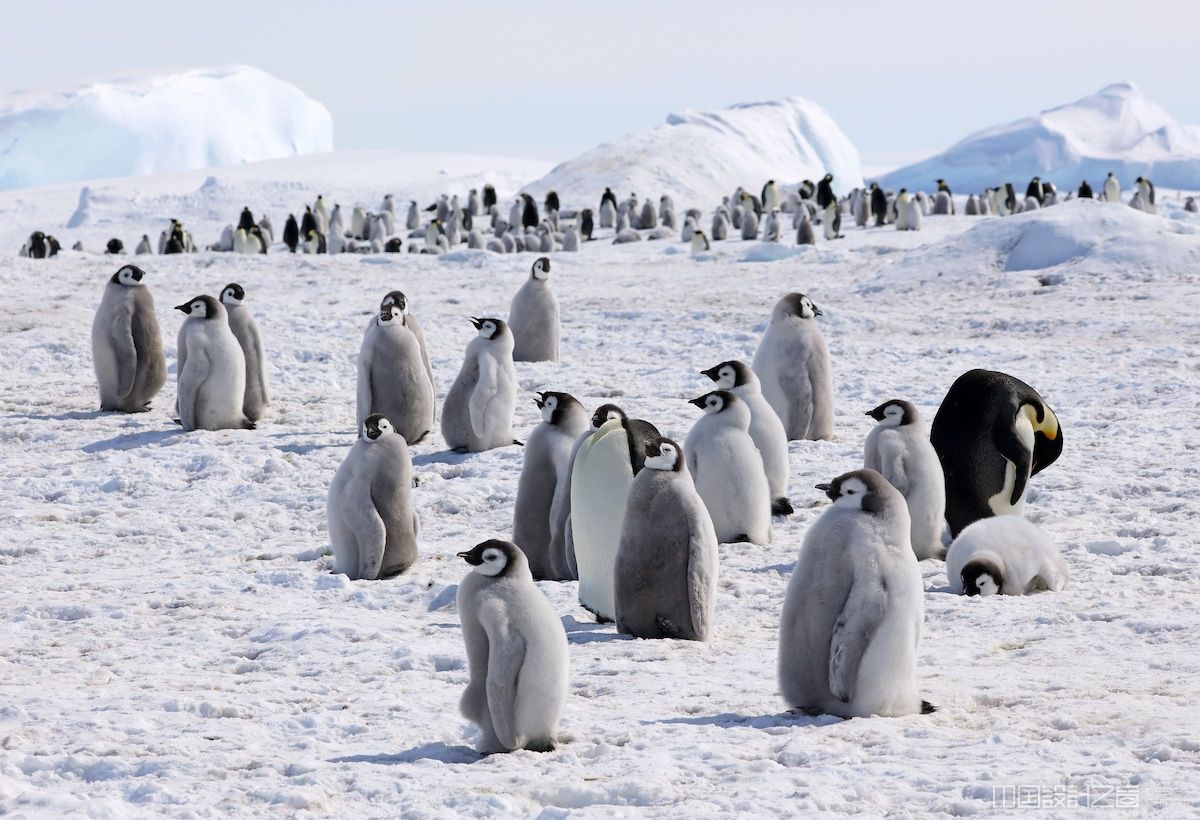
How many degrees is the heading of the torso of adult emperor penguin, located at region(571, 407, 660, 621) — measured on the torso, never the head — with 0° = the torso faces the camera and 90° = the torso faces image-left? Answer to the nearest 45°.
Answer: approximately 45°

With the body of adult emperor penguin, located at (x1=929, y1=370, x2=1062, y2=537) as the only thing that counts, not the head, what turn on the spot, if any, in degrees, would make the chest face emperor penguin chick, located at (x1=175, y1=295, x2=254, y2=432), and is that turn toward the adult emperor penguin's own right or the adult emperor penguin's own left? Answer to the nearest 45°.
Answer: approximately 135° to the adult emperor penguin's own left

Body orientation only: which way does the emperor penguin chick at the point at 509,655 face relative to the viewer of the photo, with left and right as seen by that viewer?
facing to the left of the viewer

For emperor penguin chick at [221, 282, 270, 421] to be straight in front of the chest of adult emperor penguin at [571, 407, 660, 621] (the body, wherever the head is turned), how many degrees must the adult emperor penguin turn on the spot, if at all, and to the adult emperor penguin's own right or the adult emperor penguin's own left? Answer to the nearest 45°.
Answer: approximately 90° to the adult emperor penguin's own right

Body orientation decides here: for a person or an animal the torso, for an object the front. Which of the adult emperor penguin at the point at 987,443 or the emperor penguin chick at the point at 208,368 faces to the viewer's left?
the emperor penguin chick

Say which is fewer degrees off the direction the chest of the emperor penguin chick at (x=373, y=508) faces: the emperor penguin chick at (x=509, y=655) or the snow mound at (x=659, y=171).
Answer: the emperor penguin chick

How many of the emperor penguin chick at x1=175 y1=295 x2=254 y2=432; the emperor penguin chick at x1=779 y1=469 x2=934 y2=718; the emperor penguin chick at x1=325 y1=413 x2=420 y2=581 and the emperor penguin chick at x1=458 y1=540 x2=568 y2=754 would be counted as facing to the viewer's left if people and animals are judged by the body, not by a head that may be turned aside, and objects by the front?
3

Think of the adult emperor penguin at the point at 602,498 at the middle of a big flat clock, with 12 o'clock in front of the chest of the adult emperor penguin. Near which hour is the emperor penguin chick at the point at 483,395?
The emperor penguin chick is roughly at 4 o'clock from the adult emperor penguin.

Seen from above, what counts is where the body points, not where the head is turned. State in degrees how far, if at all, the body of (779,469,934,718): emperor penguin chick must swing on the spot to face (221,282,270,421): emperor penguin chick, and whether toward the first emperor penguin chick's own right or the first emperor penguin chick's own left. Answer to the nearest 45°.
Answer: approximately 45° to the first emperor penguin chick's own right
